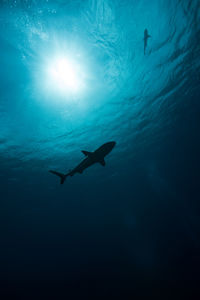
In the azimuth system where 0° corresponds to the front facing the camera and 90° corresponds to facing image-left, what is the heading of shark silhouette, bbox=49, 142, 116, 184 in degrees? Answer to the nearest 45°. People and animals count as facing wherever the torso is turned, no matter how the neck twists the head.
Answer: approximately 270°
